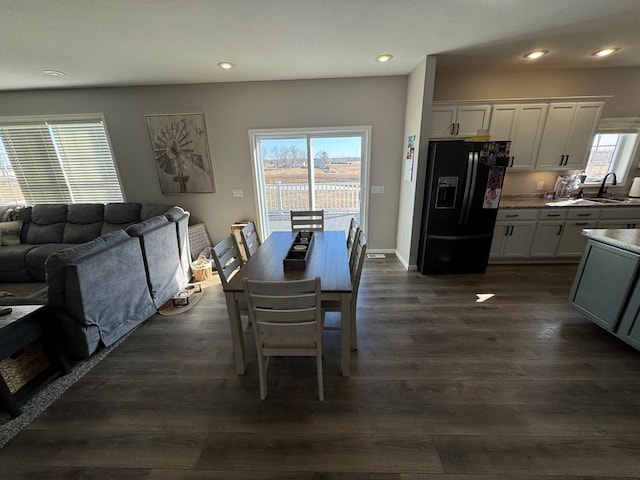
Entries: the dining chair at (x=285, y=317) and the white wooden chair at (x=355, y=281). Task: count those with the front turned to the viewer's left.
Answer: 1

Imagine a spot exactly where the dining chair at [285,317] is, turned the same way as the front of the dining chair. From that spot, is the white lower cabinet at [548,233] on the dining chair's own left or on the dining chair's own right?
on the dining chair's own right

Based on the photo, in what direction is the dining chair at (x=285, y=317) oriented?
away from the camera

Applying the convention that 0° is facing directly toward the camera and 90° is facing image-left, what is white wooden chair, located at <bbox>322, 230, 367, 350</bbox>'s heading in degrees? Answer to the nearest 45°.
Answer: approximately 90°

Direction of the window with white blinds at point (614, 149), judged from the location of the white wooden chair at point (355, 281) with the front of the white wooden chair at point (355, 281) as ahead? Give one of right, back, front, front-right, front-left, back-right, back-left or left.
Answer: back-right
